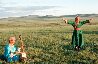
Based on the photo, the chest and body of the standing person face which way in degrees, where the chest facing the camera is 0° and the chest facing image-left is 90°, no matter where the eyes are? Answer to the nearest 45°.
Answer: approximately 0°
